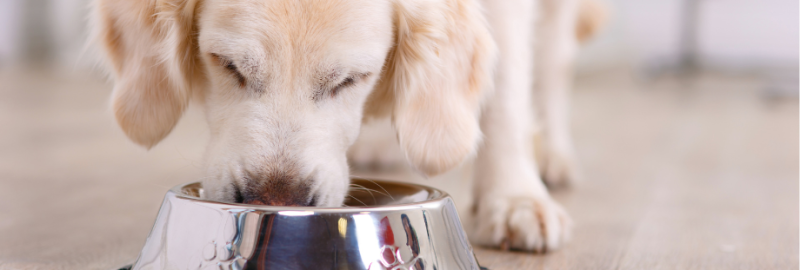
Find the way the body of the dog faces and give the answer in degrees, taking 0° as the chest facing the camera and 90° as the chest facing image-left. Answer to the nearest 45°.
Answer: approximately 0°
